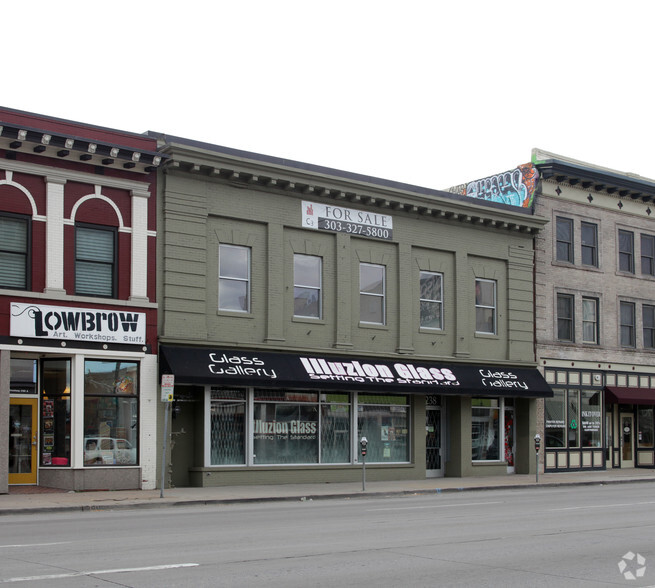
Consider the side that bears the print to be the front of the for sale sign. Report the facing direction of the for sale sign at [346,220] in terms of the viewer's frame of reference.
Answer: facing the viewer and to the right of the viewer

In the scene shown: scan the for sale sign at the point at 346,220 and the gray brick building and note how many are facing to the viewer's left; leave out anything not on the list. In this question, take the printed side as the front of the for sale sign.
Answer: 0

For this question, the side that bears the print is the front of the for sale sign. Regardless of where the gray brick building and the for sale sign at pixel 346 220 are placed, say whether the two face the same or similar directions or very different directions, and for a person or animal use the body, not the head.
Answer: same or similar directions

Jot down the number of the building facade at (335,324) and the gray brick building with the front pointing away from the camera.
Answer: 0

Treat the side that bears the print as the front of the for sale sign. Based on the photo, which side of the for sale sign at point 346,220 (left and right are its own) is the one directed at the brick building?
right

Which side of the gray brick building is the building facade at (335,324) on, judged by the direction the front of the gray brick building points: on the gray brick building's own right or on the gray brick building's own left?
on the gray brick building's own right

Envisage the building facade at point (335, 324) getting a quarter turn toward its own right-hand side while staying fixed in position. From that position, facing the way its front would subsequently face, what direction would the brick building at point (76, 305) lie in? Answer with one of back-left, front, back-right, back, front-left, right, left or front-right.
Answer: front

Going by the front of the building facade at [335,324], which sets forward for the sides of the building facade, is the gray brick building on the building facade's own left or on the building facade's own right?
on the building facade's own left

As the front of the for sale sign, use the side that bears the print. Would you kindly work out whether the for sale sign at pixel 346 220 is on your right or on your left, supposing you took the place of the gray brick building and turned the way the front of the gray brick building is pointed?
on your right

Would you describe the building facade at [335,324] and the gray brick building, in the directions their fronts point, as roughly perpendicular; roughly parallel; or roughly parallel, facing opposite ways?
roughly parallel

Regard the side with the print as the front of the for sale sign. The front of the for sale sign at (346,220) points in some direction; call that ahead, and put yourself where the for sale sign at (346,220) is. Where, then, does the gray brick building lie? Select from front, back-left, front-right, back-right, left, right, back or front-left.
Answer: left
